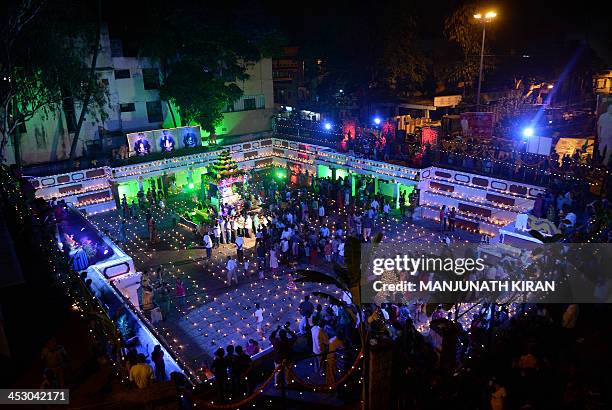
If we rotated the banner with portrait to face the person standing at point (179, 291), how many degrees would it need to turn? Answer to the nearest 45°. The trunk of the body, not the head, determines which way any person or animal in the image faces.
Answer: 0° — it already faces them

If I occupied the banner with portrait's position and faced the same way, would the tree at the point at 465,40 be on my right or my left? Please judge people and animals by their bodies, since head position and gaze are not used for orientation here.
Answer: on my left

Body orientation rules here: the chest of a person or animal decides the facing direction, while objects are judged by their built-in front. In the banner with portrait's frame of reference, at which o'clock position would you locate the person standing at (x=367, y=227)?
The person standing is roughly at 11 o'clock from the banner with portrait.

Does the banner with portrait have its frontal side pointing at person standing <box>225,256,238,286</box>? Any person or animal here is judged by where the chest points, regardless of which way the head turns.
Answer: yes

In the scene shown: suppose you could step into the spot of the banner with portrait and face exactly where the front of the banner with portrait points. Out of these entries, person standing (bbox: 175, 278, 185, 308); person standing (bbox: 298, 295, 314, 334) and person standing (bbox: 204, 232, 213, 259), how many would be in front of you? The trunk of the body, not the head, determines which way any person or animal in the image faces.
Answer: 3

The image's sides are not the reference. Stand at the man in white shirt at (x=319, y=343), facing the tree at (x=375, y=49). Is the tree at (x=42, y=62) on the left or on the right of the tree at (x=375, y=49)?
left

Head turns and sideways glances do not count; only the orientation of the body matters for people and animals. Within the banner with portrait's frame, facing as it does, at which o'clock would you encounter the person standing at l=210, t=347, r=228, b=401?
The person standing is roughly at 12 o'clock from the banner with portrait.

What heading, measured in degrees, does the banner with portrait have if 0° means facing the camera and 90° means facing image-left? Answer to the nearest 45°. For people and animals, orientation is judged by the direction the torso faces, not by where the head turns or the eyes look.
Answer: approximately 0°

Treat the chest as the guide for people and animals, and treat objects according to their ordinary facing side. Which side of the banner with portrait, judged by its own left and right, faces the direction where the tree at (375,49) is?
left
